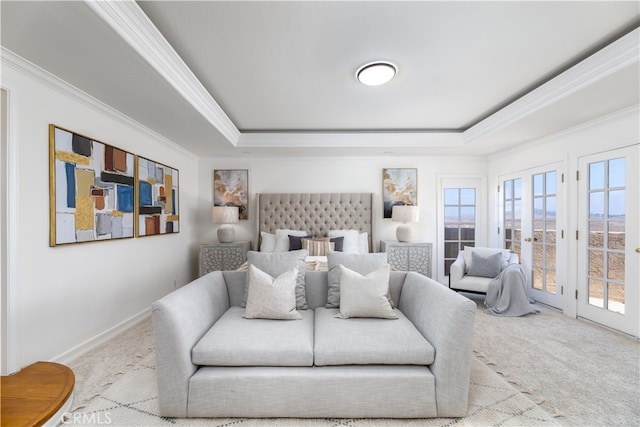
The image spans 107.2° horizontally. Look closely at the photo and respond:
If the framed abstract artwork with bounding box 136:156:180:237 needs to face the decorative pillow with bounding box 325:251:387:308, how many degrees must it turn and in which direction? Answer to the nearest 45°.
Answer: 0° — it already faces it

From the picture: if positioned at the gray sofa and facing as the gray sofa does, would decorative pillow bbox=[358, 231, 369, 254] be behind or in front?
behind

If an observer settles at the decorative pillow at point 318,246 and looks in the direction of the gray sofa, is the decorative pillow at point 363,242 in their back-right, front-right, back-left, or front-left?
back-left

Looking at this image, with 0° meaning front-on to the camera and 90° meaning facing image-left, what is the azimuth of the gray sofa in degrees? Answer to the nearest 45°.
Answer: approximately 0°

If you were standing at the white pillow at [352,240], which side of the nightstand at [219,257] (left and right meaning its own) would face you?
left

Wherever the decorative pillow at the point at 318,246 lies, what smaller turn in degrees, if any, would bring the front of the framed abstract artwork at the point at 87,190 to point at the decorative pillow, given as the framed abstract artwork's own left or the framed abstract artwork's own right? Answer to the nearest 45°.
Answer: approximately 45° to the framed abstract artwork's own left

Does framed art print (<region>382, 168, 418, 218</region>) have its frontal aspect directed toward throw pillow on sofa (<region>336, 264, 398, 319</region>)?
yes

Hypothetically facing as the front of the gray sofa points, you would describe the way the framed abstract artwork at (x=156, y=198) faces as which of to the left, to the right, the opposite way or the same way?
to the left

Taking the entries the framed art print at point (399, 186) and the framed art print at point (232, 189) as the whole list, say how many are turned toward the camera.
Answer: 2

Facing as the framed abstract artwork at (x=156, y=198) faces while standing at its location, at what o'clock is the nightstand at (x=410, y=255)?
The nightstand is roughly at 11 o'clock from the framed abstract artwork.
